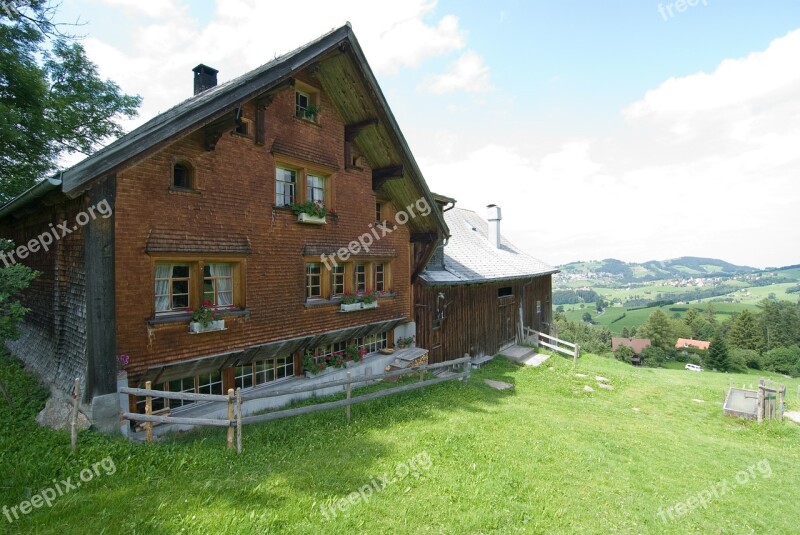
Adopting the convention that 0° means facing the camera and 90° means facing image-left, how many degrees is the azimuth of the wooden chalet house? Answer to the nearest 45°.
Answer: approximately 315°

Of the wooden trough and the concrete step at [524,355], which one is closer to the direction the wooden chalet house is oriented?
the wooden trough

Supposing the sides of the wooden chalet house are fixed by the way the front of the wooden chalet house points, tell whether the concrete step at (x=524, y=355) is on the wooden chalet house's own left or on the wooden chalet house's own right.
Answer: on the wooden chalet house's own left

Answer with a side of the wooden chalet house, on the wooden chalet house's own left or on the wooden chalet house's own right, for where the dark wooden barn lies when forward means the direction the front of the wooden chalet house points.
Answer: on the wooden chalet house's own left

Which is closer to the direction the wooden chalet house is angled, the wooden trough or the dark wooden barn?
the wooden trough

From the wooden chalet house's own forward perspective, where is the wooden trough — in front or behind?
in front
